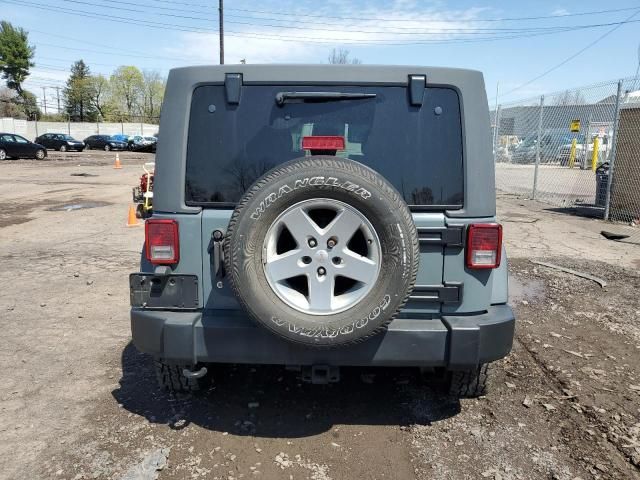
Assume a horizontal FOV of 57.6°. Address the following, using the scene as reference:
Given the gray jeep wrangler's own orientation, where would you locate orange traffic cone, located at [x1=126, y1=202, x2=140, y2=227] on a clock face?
The orange traffic cone is roughly at 11 o'clock from the gray jeep wrangler.

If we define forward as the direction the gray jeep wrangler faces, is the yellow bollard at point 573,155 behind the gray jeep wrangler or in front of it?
in front

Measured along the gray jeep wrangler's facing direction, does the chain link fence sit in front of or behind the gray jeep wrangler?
in front

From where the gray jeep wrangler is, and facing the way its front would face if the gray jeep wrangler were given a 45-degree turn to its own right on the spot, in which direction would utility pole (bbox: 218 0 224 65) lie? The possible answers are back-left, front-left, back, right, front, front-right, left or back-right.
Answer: front-left

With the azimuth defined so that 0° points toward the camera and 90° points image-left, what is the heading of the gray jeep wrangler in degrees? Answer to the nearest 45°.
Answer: approximately 180°
